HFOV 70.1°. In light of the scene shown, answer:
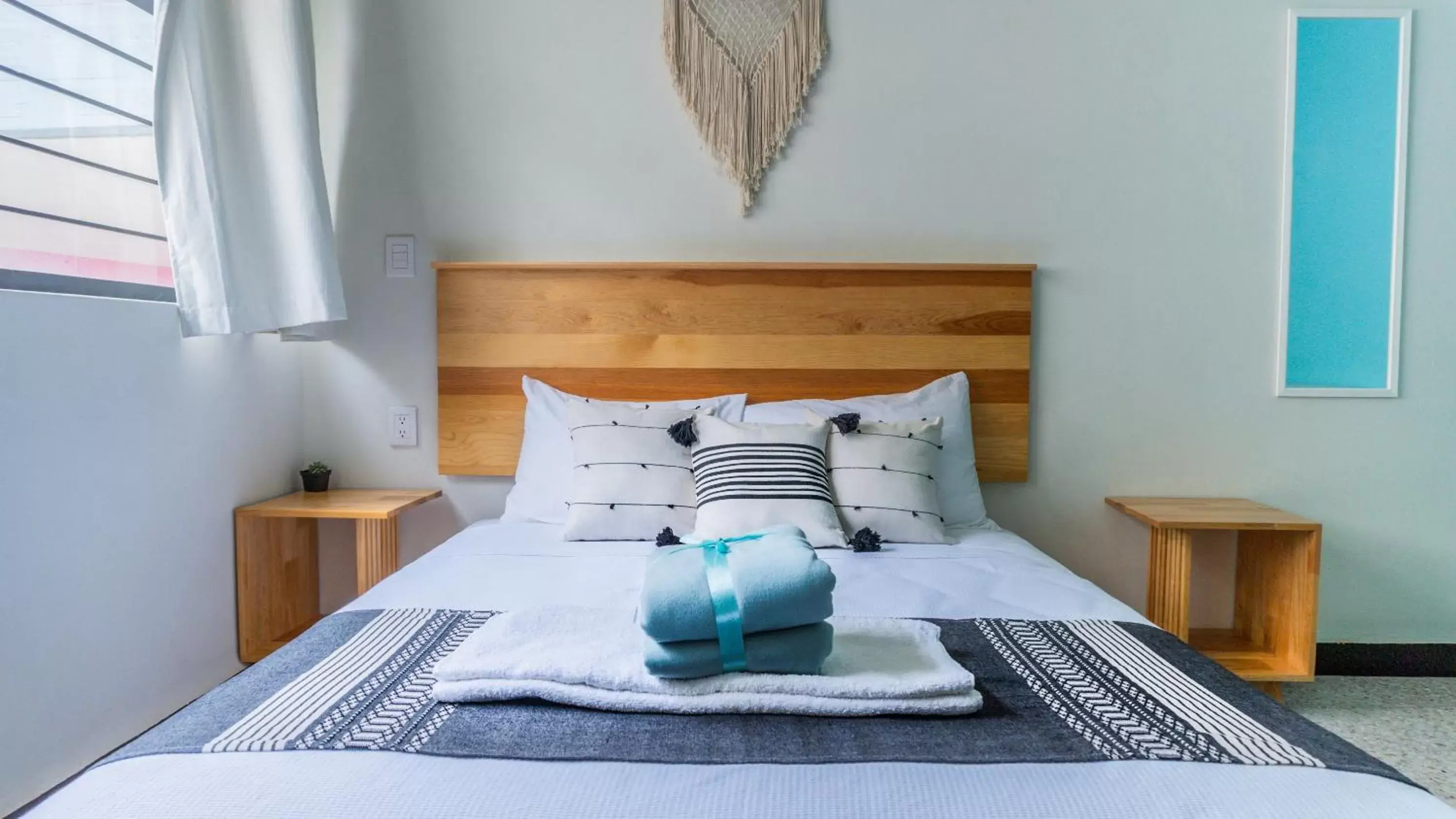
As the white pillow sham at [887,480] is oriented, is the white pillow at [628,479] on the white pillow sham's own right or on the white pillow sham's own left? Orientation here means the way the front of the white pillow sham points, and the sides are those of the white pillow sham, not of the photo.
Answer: on the white pillow sham's own right

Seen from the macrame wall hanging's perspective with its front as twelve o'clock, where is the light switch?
The light switch is roughly at 3 o'clock from the macrame wall hanging.

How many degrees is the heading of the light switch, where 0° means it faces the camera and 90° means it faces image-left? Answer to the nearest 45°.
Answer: approximately 0°

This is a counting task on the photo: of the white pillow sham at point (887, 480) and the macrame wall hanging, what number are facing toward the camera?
2

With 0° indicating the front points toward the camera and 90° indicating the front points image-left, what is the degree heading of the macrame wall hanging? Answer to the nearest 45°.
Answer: approximately 0°
